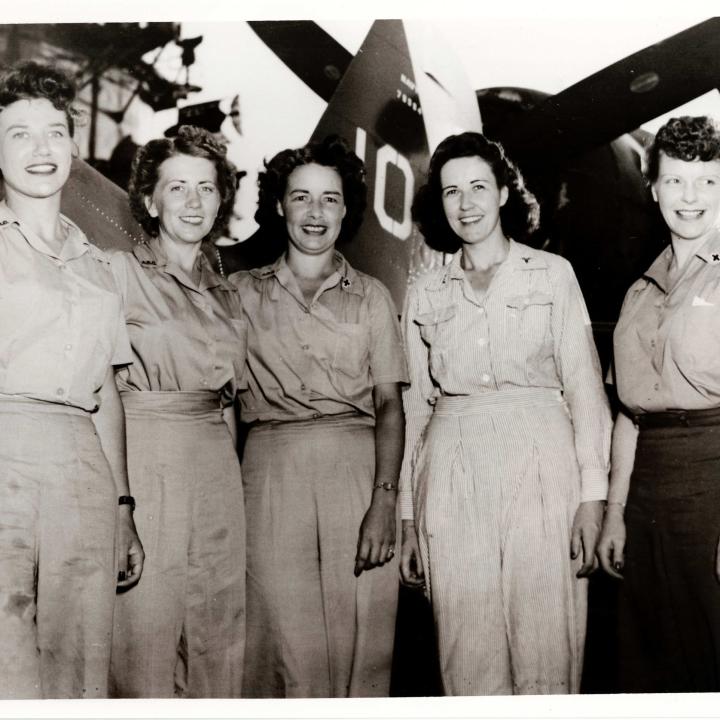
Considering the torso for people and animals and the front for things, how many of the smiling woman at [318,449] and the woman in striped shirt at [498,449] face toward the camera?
2

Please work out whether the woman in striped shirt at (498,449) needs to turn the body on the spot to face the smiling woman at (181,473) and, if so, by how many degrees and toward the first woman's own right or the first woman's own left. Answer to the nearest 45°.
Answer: approximately 90° to the first woman's own right

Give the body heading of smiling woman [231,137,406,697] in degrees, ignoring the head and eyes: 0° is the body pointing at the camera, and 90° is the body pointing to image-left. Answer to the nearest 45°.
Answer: approximately 0°
